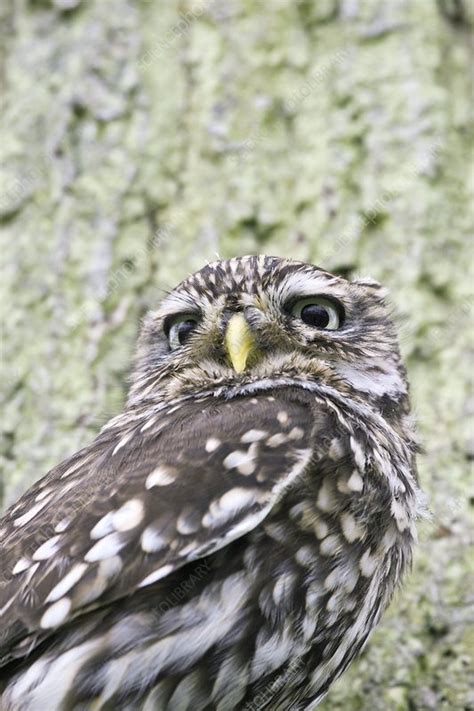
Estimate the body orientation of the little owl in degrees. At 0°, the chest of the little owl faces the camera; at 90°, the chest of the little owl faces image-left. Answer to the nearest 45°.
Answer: approximately 270°
